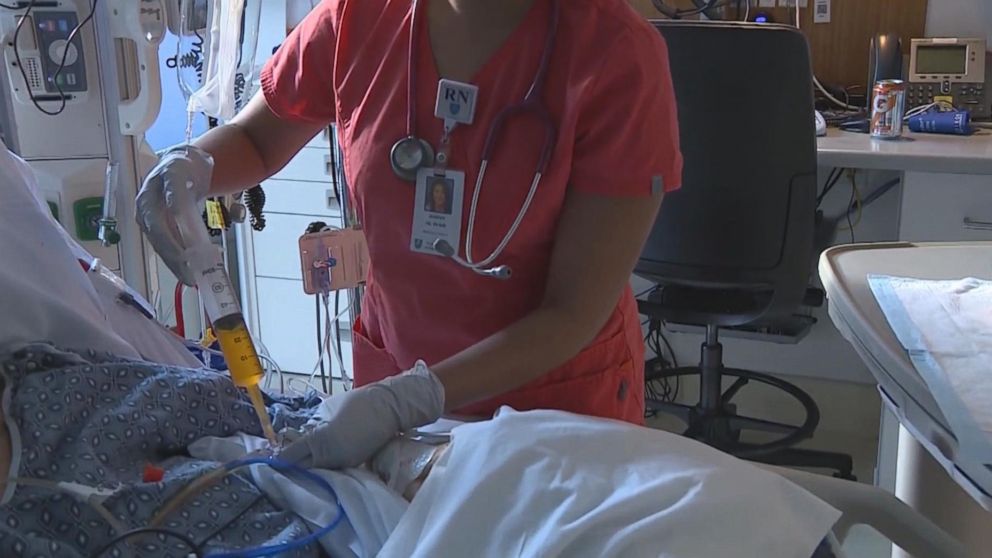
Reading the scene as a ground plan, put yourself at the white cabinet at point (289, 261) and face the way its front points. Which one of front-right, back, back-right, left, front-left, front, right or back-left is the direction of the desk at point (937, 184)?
front-left

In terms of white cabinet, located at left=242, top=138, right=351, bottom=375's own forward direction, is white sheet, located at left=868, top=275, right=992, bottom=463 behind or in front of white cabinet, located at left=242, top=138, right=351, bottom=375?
in front

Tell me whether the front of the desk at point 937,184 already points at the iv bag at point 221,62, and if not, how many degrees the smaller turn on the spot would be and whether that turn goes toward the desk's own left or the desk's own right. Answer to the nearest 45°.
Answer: approximately 90° to the desk's own right

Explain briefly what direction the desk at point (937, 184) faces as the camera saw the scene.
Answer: facing the viewer

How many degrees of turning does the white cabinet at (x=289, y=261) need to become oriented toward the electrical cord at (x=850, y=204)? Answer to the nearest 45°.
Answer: approximately 45° to its left

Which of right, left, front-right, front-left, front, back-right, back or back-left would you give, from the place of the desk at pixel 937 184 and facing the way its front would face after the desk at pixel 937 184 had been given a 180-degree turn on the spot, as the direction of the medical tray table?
back

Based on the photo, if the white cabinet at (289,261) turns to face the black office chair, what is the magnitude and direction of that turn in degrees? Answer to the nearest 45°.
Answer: approximately 45° to its left

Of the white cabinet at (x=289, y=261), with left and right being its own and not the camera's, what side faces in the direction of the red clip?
front

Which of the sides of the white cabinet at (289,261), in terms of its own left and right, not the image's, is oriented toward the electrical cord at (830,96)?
left

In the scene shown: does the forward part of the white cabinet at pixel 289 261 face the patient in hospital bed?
yes

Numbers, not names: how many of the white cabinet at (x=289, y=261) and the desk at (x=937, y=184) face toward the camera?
2

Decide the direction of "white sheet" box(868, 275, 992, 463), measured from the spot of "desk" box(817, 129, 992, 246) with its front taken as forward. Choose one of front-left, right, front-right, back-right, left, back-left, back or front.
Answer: front

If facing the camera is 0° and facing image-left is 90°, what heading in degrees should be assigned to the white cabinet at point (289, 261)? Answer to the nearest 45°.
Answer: approximately 0°
